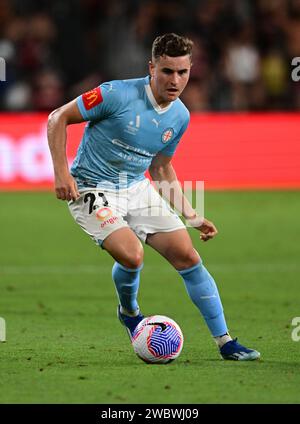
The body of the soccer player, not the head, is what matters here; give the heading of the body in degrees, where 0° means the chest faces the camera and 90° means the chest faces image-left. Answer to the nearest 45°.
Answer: approximately 315°
